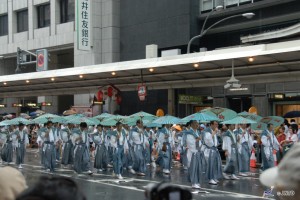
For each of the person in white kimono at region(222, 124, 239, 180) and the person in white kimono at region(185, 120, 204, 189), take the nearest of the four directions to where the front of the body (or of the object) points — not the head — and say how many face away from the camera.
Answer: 0

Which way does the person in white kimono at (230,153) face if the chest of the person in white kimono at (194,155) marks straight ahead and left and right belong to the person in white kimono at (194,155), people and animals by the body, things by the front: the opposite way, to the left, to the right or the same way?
the same way

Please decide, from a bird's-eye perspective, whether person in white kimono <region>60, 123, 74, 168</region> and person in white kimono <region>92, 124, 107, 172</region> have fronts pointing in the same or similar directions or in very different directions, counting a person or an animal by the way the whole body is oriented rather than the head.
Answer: same or similar directions

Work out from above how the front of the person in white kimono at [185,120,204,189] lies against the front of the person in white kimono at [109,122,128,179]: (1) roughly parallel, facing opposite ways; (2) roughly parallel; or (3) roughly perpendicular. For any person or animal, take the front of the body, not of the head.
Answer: roughly parallel

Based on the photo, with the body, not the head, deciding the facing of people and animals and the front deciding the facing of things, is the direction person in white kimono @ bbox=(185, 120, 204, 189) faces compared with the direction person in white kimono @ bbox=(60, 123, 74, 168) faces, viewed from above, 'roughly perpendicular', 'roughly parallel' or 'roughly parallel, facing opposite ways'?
roughly parallel

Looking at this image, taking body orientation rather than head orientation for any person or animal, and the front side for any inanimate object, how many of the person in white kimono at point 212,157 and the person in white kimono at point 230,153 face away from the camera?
0

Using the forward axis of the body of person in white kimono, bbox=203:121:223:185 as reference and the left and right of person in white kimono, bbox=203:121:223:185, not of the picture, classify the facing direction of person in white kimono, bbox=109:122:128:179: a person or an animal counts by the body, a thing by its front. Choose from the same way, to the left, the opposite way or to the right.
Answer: the same way

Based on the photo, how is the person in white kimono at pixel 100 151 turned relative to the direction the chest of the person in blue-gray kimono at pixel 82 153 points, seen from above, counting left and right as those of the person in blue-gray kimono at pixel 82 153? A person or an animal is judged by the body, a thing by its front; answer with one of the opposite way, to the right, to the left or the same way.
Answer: the same way
